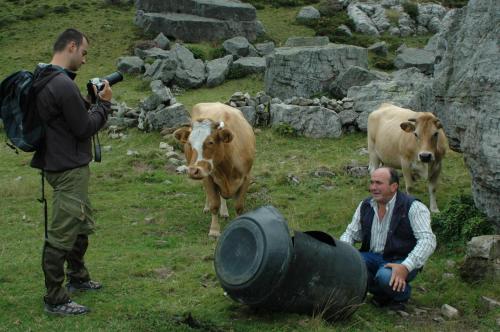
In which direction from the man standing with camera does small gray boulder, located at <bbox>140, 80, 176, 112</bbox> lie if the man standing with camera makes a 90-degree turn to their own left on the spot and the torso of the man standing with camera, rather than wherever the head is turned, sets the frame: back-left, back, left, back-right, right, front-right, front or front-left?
front

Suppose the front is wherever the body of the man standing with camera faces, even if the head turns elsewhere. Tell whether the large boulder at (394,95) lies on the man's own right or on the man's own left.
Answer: on the man's own left

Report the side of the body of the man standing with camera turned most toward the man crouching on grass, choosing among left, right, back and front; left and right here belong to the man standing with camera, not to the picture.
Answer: front

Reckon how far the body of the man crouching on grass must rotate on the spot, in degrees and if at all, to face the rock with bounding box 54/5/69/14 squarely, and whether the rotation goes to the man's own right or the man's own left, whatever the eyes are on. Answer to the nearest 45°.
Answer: approximately 90° to the man's own right

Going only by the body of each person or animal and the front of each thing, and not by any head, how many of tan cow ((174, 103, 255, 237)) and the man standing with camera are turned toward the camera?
1

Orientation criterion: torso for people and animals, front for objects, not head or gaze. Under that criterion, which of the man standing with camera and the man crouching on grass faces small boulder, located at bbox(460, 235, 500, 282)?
the man standing with camera

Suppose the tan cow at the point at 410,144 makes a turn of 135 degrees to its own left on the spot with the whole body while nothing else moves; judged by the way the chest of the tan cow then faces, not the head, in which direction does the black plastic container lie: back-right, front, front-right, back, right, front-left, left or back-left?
back

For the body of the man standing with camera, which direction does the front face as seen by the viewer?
to the viewer's right

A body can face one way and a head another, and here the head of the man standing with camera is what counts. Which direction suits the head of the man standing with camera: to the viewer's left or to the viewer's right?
to the viewer's right

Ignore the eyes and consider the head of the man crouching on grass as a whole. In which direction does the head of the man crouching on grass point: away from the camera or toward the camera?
toward the camera

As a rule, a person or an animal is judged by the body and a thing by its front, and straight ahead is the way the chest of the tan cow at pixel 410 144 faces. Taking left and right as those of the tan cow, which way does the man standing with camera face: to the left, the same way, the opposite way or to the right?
to the left

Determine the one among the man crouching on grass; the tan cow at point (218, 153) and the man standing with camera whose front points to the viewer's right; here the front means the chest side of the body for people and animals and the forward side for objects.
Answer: the man standing with camera

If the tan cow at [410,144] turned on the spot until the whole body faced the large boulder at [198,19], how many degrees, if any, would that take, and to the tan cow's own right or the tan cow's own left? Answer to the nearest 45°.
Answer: approximately 180°

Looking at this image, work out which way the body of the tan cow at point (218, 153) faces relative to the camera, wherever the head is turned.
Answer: toward the camera

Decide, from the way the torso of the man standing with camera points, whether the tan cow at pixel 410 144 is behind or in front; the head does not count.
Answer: in front

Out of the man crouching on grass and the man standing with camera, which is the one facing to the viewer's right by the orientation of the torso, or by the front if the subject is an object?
the man standing with camera

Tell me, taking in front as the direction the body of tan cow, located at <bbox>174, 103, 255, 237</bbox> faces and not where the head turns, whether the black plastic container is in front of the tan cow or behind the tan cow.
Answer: in front

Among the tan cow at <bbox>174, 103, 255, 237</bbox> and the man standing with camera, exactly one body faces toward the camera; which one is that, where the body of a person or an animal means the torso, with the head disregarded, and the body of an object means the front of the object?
the tan cow

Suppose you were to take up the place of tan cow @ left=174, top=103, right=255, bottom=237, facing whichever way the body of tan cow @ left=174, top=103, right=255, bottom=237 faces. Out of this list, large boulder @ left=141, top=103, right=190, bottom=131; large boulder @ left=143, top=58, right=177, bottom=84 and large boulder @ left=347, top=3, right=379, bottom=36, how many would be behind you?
3

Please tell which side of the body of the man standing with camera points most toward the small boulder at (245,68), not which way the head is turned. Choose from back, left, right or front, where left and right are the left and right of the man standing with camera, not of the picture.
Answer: left

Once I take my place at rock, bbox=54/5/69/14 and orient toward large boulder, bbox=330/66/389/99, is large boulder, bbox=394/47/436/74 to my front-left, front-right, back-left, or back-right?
front-left
